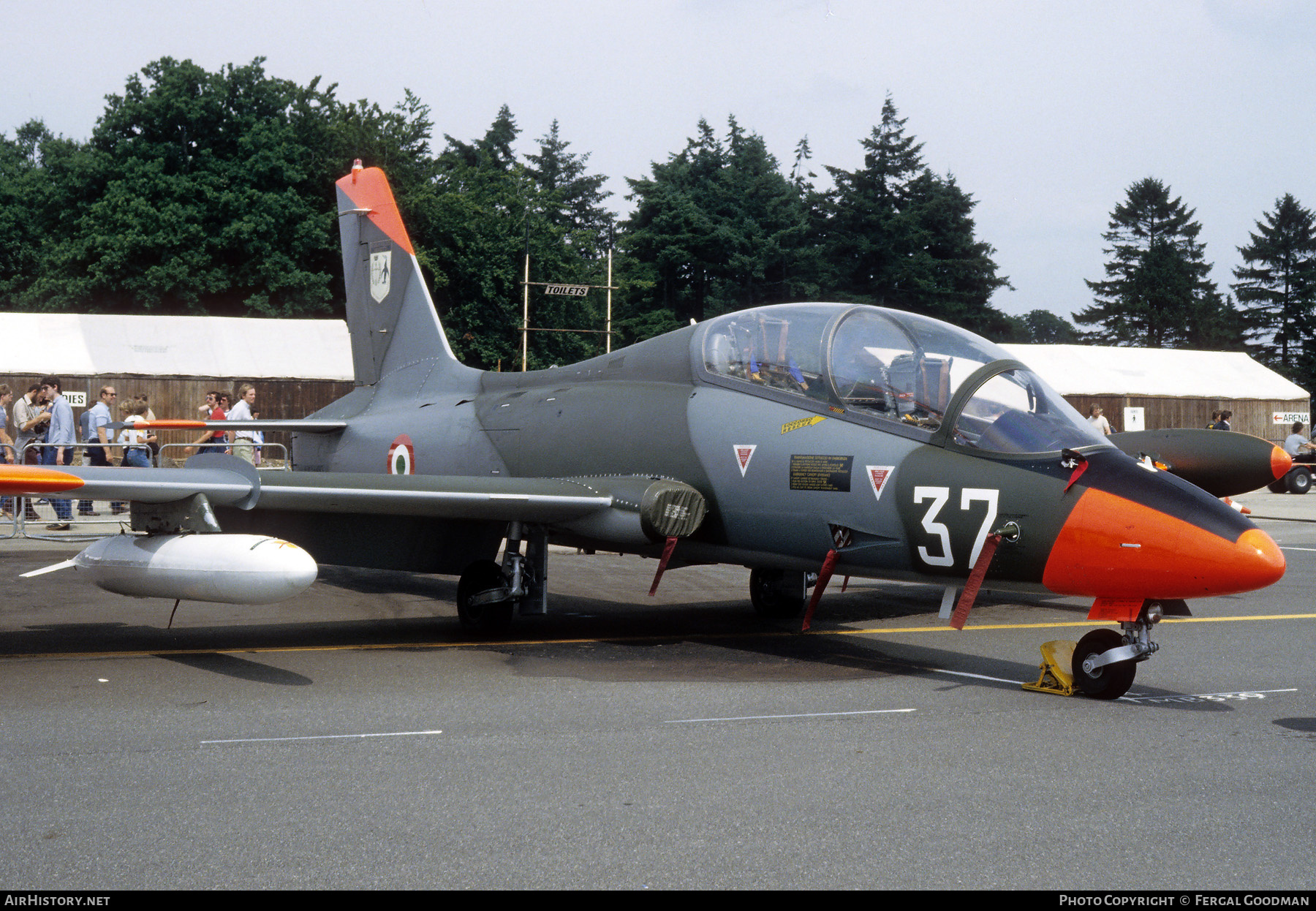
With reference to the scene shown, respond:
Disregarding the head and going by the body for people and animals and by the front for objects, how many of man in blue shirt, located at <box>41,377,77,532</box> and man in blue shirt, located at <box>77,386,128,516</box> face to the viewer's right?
1

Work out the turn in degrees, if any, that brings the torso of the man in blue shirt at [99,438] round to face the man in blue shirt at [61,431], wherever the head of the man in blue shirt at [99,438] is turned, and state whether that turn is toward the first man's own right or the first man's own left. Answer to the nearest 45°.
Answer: approximately 90° to the first man's own right
